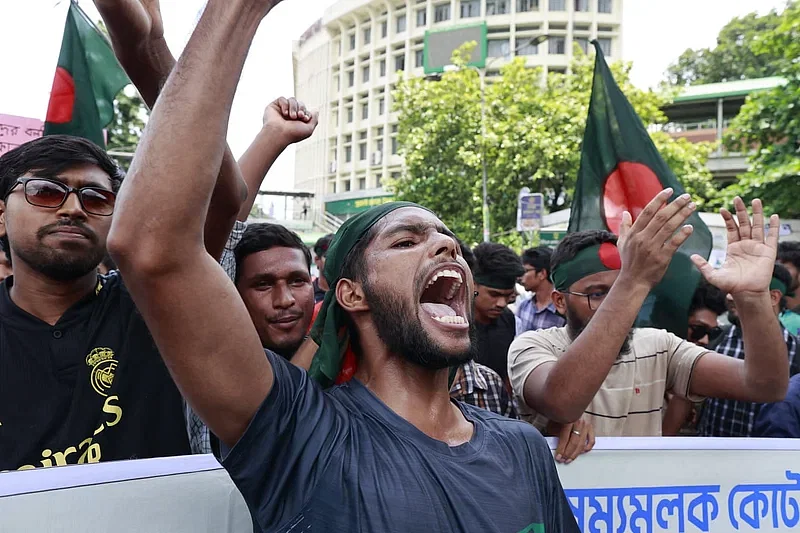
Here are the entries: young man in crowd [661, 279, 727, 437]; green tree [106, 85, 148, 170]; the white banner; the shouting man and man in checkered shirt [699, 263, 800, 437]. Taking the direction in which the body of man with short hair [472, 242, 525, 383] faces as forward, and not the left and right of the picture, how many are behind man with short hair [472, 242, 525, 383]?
1

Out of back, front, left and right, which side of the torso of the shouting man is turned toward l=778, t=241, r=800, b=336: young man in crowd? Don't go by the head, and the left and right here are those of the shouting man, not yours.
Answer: left

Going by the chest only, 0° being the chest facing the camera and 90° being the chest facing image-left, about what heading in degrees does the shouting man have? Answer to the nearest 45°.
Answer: approximately 315°

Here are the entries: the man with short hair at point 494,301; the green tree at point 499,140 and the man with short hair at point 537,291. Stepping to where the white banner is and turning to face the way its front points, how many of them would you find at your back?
3

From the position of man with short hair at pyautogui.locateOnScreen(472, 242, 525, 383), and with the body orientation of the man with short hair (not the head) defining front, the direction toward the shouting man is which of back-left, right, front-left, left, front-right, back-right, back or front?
front-right

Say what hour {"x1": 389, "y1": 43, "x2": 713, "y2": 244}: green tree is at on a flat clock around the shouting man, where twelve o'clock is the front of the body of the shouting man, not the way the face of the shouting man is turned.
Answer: The green tree is roughly at 8 o'clock from the shouting man.

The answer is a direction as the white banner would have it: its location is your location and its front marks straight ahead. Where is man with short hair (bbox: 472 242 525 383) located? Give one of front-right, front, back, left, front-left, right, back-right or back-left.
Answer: back

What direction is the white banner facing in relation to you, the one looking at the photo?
facing the viewer

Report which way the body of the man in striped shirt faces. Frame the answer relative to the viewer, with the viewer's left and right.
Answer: facing the viewer and to the right of the viewer

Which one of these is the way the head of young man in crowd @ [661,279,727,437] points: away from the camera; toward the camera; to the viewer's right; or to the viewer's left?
toward the camera

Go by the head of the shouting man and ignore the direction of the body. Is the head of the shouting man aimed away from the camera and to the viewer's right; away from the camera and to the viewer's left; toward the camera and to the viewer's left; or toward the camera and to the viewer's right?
toward the camera and to the viewer's right

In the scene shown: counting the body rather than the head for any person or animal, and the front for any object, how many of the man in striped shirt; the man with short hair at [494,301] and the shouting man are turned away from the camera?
0

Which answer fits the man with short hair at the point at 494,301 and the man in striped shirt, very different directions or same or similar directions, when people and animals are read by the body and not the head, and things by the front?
same or similar directions

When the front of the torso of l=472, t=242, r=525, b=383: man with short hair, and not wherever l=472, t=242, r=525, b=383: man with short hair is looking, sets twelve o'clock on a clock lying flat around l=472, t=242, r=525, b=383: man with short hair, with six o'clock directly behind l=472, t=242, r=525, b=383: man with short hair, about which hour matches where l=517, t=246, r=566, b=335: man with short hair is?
l=517, t=246, r=566, b=335: man with short hair is roughly at 8 o'clock from l=472, t=242, r=525, b=383: man with short hair.

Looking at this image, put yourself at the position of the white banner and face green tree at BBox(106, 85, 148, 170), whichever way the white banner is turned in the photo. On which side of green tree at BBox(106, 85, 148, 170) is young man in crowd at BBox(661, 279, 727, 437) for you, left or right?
right

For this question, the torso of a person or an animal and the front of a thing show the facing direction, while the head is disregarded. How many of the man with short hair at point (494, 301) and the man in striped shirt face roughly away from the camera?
0
